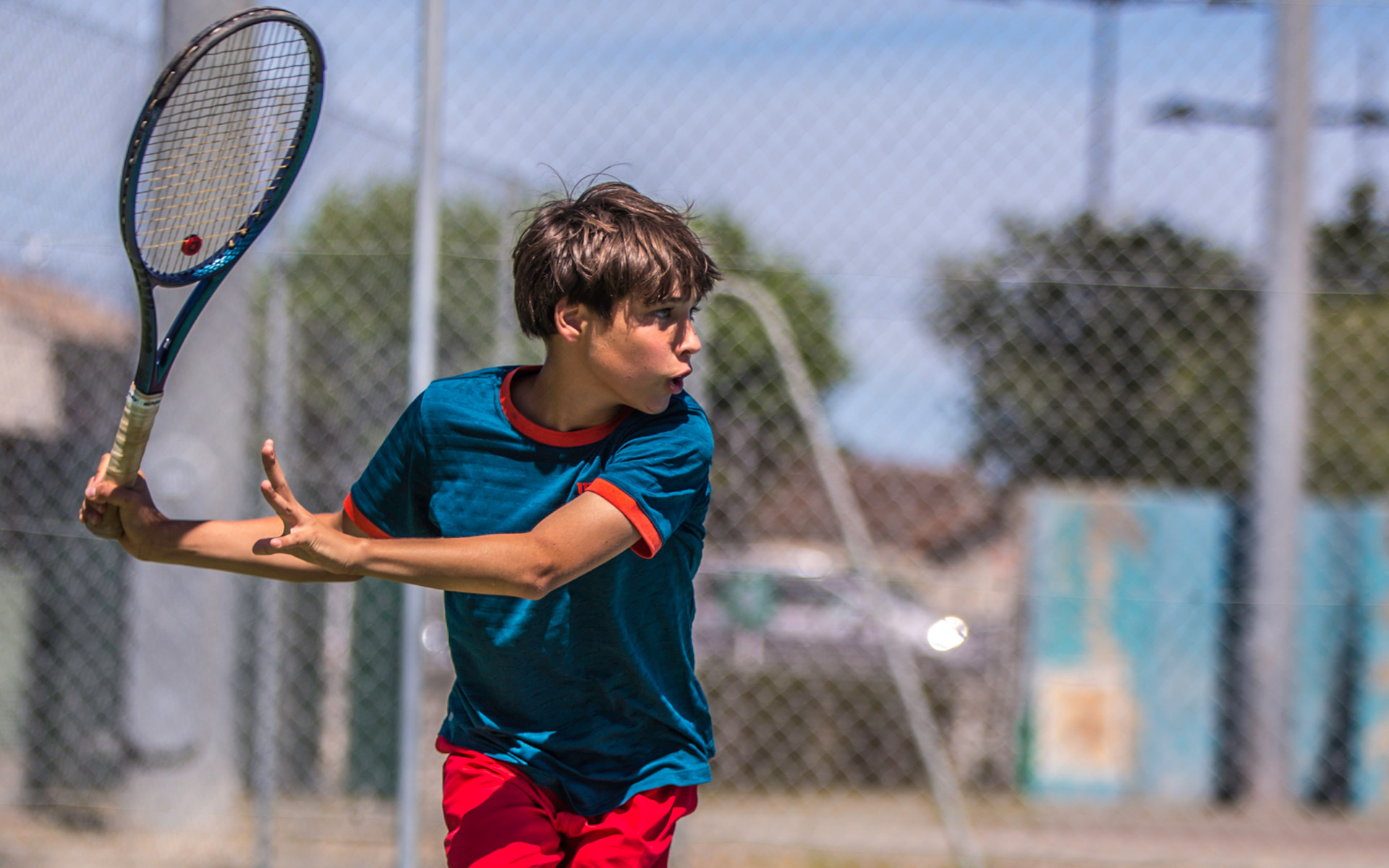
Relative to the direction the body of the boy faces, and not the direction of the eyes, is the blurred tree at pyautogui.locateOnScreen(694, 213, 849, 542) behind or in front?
behind

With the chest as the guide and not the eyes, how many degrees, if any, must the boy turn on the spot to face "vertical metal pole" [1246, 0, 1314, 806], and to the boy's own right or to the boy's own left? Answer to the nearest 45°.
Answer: approximately 135° to the boy's own left

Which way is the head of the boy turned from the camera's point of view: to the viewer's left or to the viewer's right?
to the viewer's right

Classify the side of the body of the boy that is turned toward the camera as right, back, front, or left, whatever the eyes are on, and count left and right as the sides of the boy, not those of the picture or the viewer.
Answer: front

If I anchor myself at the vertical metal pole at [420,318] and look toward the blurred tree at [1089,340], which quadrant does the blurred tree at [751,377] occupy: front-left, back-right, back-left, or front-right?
front-left

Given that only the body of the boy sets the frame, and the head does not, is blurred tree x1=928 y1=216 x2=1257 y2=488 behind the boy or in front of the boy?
behind

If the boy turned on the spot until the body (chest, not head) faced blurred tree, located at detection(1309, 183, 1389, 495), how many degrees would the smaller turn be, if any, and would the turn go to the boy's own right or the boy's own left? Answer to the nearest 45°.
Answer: approximately 135° to the boy's own left
